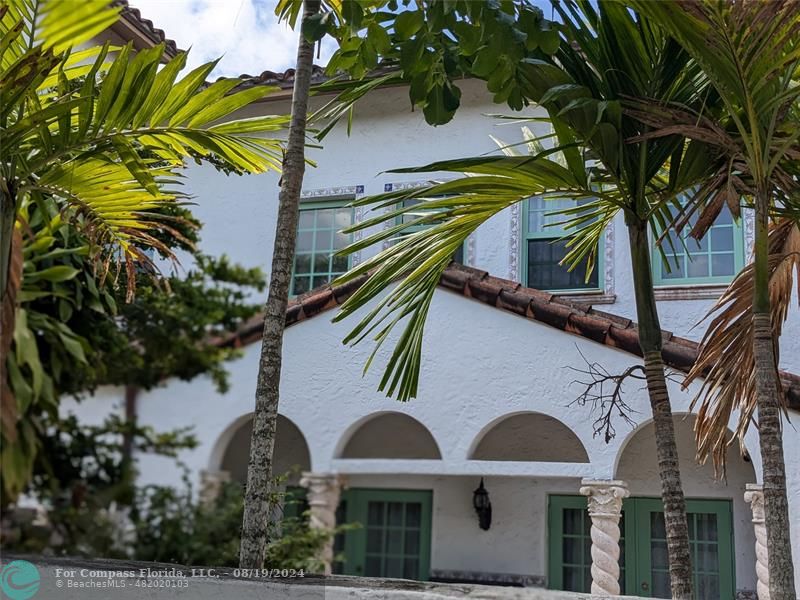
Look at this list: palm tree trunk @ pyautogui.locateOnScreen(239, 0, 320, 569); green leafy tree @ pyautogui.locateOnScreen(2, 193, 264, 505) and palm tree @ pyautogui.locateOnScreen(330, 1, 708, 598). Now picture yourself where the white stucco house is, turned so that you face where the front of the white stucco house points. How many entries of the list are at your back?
0

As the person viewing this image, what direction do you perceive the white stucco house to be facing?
facing the viewer

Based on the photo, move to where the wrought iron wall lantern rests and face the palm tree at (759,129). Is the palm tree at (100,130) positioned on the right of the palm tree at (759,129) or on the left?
right

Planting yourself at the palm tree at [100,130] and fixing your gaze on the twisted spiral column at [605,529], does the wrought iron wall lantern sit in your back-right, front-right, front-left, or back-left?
front-left

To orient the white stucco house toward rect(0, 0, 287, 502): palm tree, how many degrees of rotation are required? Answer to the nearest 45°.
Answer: approximately 45° to its right

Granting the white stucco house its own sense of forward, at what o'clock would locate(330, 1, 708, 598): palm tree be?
The palm tree is roughly at 12 o'clock from the white stucco house.

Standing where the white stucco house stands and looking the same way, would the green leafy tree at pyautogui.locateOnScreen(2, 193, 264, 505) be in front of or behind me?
in front

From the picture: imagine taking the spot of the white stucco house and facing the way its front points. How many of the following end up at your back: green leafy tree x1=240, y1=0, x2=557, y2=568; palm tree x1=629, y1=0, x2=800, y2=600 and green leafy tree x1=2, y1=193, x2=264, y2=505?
0

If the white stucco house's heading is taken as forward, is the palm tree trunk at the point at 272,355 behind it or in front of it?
in front
